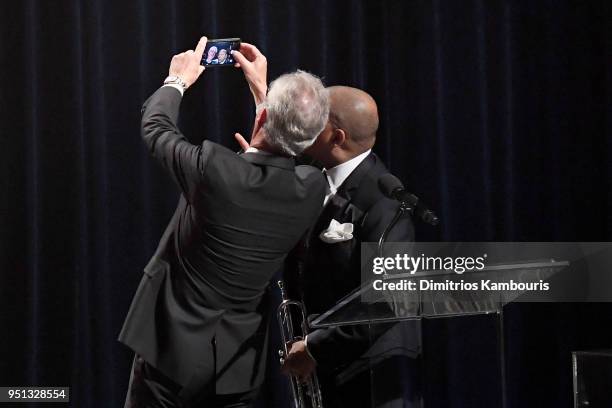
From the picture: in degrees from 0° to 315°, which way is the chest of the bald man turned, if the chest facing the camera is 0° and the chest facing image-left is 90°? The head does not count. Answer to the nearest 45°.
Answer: approximately 90°

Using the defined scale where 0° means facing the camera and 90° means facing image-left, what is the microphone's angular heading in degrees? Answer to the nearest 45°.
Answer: approximately 90°
